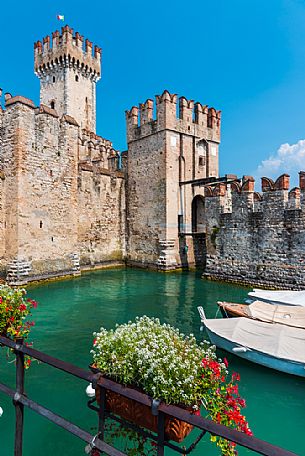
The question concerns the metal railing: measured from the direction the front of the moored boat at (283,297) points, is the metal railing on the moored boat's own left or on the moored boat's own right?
on the moored boat's own left

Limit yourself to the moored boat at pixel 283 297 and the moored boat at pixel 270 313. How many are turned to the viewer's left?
2

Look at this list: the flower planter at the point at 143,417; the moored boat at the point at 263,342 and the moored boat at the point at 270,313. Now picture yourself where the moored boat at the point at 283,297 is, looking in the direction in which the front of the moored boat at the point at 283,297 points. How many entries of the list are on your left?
3

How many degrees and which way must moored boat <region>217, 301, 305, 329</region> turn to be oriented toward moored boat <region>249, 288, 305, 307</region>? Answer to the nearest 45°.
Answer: approximately 90° to its right

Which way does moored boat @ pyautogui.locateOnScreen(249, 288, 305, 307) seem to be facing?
to the viewer's left

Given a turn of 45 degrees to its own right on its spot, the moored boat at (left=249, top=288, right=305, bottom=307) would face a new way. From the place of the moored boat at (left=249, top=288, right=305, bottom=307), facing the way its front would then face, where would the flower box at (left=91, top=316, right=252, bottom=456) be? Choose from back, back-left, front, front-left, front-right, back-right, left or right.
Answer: back-left

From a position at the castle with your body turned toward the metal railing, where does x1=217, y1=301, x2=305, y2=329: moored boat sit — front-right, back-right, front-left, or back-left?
front-left

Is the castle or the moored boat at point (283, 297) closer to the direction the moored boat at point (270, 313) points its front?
the castle

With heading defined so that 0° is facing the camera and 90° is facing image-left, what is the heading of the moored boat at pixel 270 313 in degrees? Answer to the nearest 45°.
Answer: approximately 90°

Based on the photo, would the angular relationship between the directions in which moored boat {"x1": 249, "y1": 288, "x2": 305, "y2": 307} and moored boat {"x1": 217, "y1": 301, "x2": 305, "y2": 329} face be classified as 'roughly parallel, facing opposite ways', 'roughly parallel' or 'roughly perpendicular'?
roughly parallel

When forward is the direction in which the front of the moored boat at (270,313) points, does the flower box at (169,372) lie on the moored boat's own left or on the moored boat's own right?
on the moored boat's own left

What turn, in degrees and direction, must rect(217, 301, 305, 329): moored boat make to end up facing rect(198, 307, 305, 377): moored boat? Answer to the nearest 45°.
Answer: approximately 90° to its left

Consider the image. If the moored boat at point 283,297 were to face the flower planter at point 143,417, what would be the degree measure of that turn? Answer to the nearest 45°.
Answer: approximately 90° to its left

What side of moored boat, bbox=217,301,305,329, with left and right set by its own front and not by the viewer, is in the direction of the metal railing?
left
